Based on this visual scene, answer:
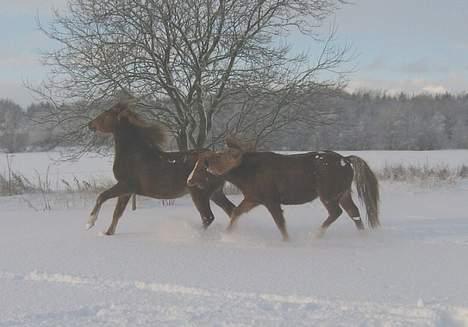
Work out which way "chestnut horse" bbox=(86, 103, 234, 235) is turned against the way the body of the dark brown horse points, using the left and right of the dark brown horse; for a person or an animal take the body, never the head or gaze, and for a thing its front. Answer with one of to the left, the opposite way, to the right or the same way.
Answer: the same way

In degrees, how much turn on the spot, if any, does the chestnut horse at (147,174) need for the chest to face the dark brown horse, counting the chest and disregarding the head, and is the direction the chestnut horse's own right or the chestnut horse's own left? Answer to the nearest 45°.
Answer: approximately 135° to the chestnut horse's own left

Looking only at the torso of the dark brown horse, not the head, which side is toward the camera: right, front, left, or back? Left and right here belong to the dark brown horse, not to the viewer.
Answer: left

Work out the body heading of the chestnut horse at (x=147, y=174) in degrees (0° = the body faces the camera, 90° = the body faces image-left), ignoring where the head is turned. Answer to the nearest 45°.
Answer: approximately 90°

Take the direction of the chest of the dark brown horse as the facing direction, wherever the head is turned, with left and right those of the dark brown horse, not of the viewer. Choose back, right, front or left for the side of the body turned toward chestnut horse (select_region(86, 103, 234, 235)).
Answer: front

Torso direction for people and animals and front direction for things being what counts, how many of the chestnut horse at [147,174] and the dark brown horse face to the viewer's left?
2
